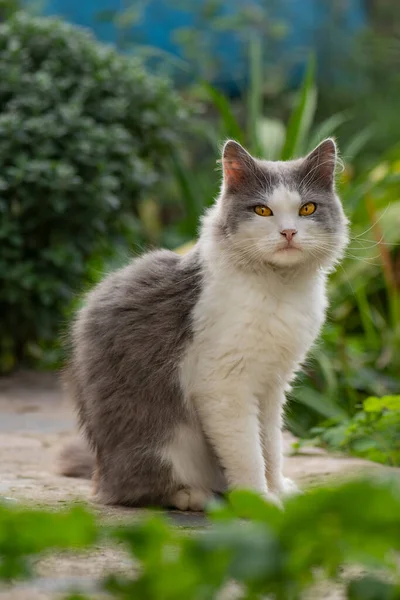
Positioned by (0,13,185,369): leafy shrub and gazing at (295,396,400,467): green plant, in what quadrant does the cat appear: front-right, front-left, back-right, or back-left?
front-right

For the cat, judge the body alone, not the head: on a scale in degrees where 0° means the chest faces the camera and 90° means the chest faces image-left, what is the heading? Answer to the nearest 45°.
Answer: approximately 315°

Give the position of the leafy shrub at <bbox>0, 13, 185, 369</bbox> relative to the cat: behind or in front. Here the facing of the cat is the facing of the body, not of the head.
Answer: behind

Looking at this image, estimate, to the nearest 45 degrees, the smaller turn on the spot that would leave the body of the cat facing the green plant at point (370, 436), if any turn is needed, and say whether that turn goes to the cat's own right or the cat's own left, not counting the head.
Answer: approximately 90° to the cat's own left
